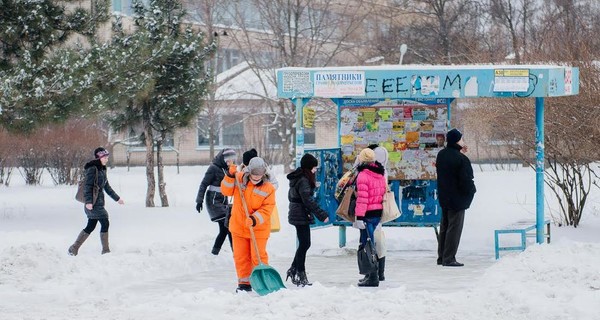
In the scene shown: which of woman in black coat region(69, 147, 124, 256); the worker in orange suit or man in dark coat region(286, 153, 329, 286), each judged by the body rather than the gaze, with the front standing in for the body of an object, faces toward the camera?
the worker in orange suit

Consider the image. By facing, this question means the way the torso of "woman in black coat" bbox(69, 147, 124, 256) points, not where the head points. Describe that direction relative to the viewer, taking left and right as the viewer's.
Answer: facing to the right of the viewer

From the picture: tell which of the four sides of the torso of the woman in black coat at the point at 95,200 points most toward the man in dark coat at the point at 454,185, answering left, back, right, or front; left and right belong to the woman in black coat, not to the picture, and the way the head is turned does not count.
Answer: front

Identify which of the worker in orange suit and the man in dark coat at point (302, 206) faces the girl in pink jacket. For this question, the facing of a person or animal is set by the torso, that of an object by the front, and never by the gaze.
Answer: the man in dark coat

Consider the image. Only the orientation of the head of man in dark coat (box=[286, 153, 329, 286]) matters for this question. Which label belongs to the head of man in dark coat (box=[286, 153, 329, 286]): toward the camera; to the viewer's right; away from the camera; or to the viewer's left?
to the viewer's right

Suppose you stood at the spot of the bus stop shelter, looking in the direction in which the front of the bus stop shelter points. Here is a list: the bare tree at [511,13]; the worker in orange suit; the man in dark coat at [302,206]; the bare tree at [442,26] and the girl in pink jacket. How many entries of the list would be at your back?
2

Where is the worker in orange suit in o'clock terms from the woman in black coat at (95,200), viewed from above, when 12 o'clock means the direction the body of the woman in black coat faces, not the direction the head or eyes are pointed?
The worker in orange suit is roughly at 2 o'clock from the woman in black coat.

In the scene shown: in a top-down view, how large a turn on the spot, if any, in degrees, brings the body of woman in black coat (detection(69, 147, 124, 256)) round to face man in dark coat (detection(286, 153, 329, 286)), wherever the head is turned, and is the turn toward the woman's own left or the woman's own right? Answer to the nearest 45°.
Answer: approximately 45° to the woman's own right

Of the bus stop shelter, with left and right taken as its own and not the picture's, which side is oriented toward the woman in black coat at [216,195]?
right

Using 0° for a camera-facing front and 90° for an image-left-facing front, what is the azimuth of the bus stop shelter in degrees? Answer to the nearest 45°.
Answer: approximately 0°

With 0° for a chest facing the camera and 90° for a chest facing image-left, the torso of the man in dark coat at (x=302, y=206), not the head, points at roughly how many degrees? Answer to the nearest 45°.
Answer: approximately 270°
